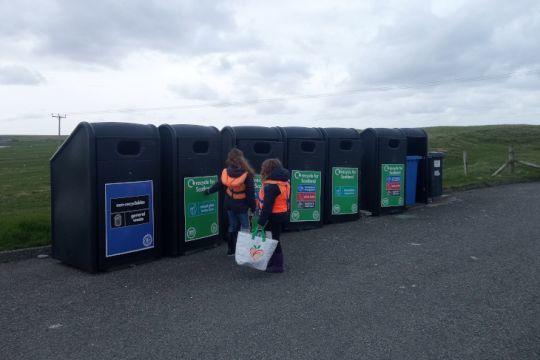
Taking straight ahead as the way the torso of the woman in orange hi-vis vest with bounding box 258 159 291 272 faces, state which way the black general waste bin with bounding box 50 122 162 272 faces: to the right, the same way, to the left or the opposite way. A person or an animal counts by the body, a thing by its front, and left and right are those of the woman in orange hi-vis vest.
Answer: the opposite way

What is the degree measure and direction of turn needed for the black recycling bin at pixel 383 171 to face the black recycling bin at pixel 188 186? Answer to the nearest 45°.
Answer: approximately 90° to its right

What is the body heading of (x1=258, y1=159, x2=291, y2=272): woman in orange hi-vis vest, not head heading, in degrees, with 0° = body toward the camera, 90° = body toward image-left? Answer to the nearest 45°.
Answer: approximately 135°

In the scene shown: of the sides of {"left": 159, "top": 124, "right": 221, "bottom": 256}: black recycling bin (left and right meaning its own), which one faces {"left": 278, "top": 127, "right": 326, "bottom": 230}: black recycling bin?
left

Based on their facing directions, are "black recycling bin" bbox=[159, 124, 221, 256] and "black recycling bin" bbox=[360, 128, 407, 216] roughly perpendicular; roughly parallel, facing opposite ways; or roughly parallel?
roughly parallel

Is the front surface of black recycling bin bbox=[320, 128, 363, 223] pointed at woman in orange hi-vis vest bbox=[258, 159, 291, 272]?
no

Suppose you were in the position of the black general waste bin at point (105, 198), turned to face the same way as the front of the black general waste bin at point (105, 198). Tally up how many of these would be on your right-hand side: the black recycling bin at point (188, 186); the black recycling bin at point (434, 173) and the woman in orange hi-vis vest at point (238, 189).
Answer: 0

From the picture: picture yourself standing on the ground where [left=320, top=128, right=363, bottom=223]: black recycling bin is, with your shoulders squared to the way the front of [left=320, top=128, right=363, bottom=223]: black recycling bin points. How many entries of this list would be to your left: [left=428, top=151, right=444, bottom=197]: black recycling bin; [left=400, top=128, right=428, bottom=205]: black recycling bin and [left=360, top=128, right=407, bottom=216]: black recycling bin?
3

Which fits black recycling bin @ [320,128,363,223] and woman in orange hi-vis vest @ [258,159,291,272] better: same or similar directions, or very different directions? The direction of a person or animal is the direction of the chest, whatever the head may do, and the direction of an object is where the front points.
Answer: very different directions

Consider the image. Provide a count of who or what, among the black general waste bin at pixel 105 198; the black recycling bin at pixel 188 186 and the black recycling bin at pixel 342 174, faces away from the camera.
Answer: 0

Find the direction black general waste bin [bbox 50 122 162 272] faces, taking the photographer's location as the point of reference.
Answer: facing the viewer and to the right of the viewer

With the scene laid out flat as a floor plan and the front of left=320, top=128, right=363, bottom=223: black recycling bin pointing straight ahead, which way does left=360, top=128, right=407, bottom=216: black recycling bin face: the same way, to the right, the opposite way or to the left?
the same way

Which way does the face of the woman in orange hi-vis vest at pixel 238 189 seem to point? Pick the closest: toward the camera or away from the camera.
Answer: away from the camera

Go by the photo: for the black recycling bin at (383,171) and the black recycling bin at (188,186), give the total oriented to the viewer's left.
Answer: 0

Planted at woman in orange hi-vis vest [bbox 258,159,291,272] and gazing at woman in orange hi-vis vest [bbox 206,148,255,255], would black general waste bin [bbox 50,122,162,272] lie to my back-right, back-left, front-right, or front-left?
front-left

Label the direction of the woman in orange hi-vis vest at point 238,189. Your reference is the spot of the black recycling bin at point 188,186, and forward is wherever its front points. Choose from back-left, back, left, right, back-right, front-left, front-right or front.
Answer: front

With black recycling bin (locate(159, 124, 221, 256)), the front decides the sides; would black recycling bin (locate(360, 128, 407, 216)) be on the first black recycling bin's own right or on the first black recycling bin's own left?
on the first black recycling bin's own left

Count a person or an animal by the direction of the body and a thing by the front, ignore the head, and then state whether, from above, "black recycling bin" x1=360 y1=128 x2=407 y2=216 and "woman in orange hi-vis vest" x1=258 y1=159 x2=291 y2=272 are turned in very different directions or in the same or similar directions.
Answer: very different directions

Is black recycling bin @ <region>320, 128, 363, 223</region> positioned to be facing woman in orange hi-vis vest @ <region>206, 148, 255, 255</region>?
no
